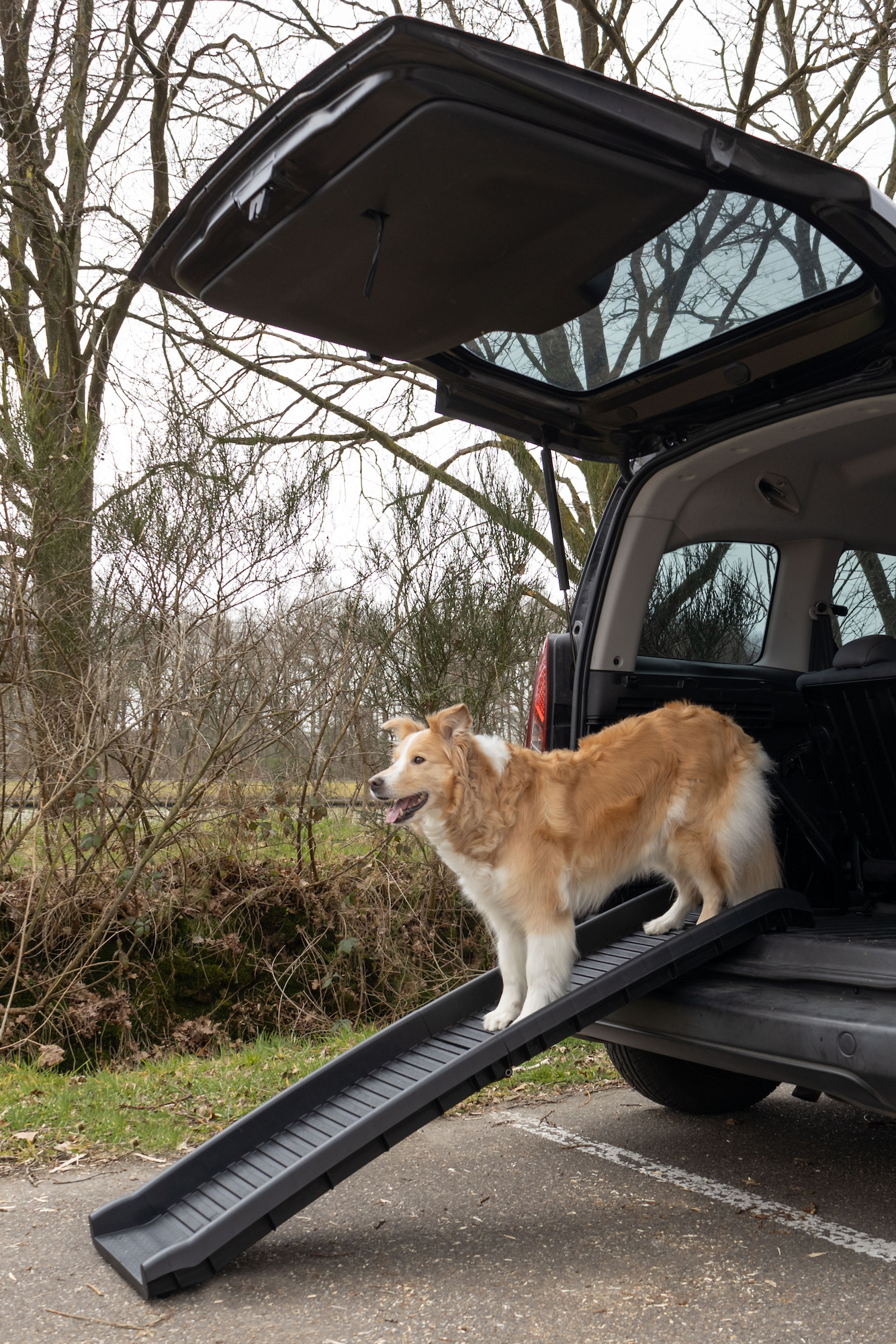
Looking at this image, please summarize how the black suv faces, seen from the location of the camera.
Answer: facing away from the viewer and to the right of the viewer
